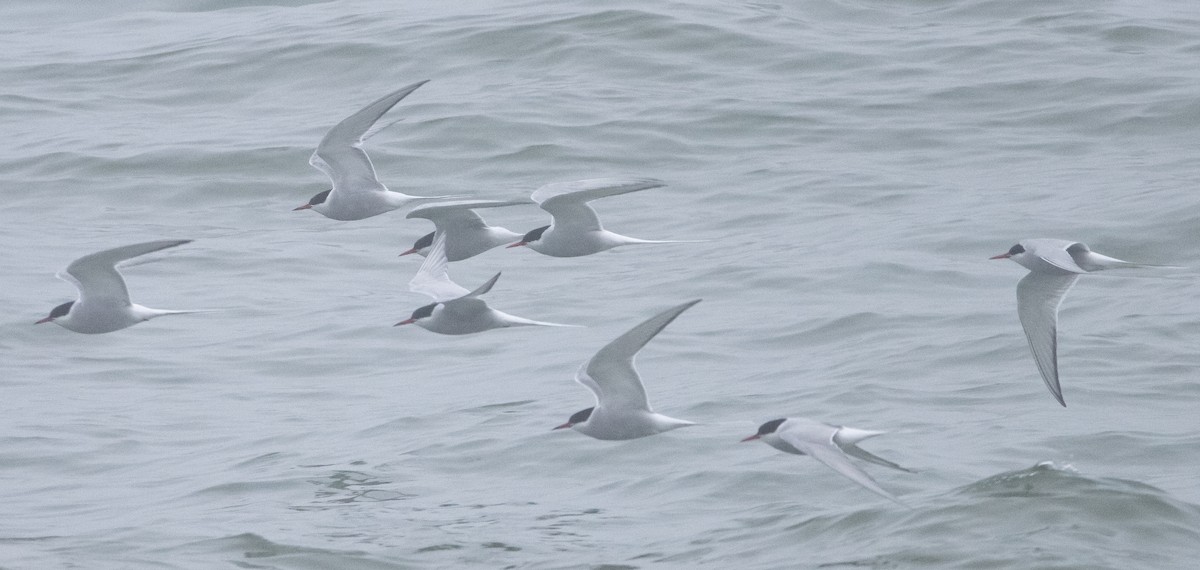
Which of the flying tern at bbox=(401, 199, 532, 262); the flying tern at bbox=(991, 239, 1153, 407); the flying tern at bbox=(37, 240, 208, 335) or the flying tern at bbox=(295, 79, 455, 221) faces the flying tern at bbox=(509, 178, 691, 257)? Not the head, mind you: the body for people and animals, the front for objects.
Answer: the flying tern at bbox=(991, 239, 1153, 407)

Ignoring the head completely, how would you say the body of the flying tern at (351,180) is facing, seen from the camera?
to the viewer's left

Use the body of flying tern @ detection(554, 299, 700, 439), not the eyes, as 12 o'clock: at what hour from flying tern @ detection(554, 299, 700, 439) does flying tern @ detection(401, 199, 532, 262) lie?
flying tern @ detection(401, 199, 532, 262) is roughly at 2 o'clock from flying tern @ detection(554, 299, 700, 439).

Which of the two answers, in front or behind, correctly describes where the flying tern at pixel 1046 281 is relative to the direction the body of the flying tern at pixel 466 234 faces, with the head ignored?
behind

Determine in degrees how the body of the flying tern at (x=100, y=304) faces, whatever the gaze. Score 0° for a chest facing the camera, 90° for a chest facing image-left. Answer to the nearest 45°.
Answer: approximately 90°

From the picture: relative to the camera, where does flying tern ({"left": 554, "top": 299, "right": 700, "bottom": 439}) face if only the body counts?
to the viewer's left

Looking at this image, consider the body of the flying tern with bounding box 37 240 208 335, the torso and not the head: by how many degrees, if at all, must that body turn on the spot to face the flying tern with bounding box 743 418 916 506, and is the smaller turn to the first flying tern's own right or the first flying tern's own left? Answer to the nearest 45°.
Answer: approximately 135° to the first flying tern's own left

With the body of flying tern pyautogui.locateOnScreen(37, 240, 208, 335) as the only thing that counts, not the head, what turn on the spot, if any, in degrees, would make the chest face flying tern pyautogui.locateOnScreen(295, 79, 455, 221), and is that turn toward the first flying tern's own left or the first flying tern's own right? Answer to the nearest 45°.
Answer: approximately 180°

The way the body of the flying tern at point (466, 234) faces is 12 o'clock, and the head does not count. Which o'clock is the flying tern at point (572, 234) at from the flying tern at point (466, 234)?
the flying tern at point (572, 234) is roughly at 7 o'clock from the flying tern at point (466, 234).

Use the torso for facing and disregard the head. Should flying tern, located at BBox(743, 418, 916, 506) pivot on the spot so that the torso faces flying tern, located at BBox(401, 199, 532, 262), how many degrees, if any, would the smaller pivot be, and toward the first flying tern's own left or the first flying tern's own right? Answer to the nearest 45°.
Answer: approximately 45° to the first flying tern's own right

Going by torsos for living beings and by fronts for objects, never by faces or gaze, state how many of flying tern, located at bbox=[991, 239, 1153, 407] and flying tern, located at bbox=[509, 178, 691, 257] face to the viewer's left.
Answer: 2

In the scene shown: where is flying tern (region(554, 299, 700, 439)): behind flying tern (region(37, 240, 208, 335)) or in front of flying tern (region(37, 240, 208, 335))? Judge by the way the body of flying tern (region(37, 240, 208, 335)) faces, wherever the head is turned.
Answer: behind

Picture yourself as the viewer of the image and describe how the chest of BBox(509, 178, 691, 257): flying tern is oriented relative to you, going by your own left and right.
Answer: facing to the left of the viewer

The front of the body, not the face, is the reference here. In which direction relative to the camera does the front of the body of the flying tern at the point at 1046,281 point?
to the viewer's left

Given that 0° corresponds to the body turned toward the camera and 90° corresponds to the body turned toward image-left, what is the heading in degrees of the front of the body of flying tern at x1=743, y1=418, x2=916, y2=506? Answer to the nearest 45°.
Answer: approximately 90°

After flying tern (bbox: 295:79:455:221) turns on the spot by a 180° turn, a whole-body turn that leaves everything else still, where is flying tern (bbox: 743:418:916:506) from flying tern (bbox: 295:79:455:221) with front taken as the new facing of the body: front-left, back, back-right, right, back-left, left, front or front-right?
front-right

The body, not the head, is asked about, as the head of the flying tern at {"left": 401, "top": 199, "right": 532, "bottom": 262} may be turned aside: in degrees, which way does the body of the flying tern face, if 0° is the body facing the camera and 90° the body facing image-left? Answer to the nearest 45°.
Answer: approximately 90°
